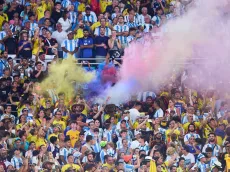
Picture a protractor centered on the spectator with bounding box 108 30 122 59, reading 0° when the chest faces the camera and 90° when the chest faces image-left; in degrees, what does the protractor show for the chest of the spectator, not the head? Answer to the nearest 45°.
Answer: approximately 0°

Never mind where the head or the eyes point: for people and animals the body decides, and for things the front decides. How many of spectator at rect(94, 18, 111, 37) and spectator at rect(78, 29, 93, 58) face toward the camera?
2

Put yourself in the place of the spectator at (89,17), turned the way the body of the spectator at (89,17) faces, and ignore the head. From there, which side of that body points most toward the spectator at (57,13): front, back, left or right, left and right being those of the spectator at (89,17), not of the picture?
right

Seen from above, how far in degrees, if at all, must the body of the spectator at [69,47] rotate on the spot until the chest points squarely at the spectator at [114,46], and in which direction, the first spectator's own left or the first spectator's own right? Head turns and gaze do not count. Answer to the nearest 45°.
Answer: approximately 90° to the first spectator's own left
